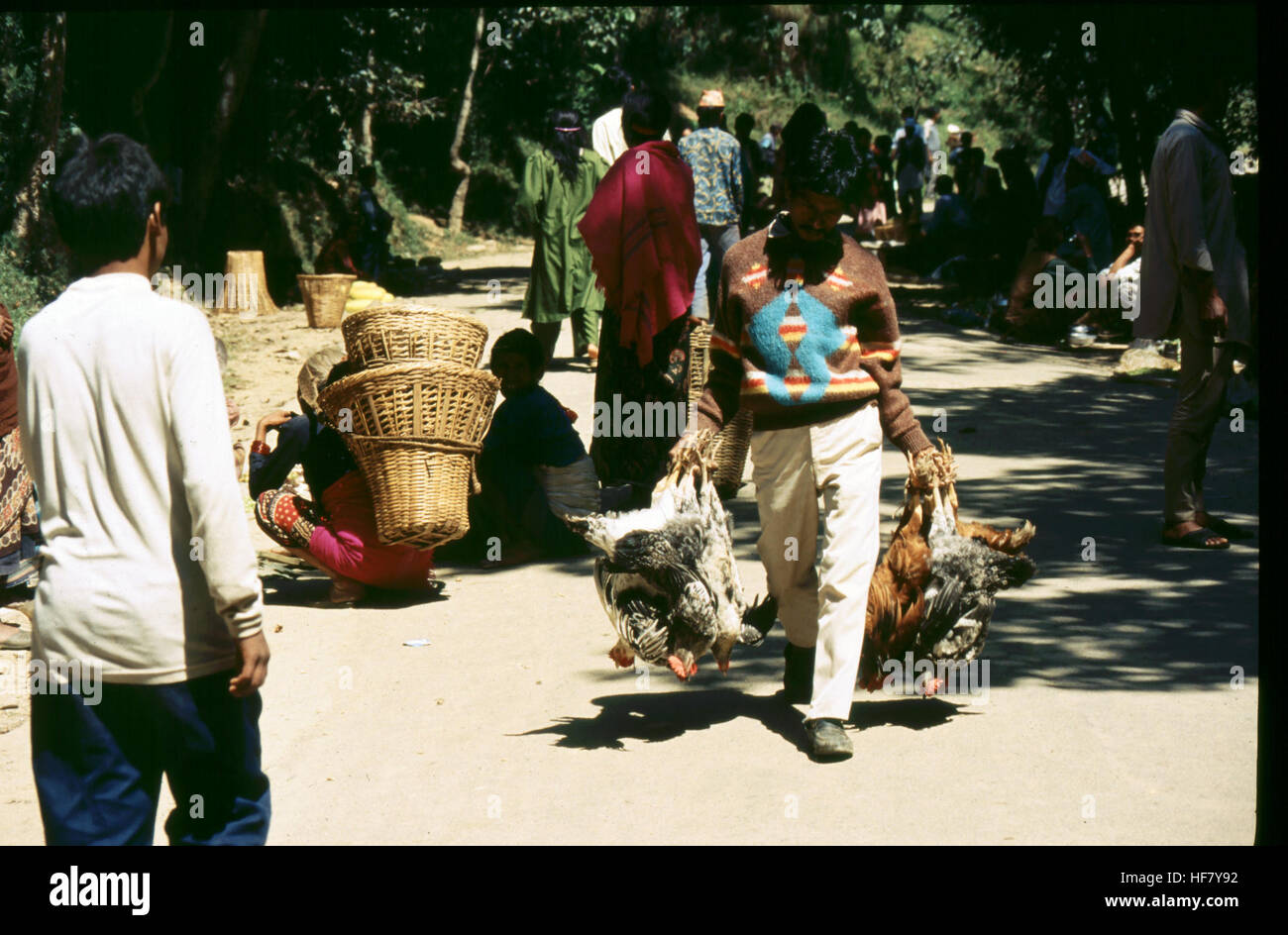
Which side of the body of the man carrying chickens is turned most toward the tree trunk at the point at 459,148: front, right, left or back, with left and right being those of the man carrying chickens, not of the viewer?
back

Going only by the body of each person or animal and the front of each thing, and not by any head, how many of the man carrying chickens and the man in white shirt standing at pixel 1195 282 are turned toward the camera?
1

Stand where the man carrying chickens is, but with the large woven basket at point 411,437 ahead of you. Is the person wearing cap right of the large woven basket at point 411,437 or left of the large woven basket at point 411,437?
right

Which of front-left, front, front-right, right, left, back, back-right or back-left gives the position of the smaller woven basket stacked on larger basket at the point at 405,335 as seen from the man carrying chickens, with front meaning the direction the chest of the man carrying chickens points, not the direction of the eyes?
back-right

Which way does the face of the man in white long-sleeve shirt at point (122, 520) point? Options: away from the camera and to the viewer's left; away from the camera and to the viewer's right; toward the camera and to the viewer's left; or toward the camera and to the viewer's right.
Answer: away from the camera and to the viewer's right

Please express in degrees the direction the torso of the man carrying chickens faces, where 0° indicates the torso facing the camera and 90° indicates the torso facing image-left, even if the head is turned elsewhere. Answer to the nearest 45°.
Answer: approximately 0°

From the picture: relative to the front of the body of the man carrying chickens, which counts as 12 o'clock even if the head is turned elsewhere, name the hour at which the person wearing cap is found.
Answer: The person wearing cap is roughly at 6 o'clock from the man carrying chickens.

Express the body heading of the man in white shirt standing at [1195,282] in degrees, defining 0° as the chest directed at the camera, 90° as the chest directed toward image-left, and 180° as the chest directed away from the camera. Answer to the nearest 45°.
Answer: approximately 270°

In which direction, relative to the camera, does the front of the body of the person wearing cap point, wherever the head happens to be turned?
away from the camera
